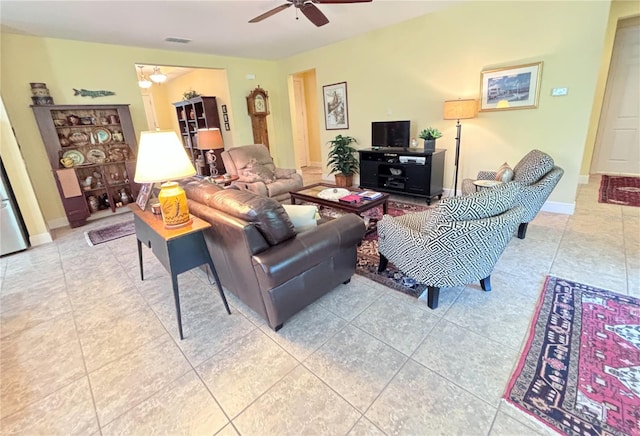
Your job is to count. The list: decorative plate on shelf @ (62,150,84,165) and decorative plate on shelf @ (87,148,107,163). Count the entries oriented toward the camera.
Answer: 2

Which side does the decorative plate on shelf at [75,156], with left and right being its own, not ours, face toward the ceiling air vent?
left

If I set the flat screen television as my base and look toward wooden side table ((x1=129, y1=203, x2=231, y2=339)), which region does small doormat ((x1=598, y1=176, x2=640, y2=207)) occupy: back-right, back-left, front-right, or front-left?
back-left

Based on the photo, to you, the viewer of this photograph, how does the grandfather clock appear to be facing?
facing the viewer and to the right of the viewer

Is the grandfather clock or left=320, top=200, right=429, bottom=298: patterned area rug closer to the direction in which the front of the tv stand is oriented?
the patterned area rug

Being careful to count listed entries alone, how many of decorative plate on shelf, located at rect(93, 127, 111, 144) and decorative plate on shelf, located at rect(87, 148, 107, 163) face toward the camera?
2

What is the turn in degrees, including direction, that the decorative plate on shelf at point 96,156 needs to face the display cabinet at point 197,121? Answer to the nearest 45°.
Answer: approximately 135° to its left

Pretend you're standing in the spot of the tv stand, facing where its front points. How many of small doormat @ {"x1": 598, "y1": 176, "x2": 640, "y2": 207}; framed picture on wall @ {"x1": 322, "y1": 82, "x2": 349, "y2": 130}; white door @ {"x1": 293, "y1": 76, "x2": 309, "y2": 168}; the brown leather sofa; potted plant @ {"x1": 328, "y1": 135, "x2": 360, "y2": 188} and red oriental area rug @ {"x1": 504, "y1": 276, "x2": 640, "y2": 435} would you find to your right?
3

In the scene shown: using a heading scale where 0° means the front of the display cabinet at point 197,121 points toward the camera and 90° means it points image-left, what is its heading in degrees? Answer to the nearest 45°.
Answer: approximately 45°

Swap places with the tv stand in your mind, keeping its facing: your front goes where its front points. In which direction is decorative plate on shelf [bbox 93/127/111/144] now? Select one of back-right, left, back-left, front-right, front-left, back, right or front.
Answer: front-right

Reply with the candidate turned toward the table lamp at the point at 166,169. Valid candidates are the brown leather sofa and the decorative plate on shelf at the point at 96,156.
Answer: the decorative plate on shelf

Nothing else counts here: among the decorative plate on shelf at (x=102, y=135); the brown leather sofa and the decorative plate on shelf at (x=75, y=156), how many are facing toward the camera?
2
